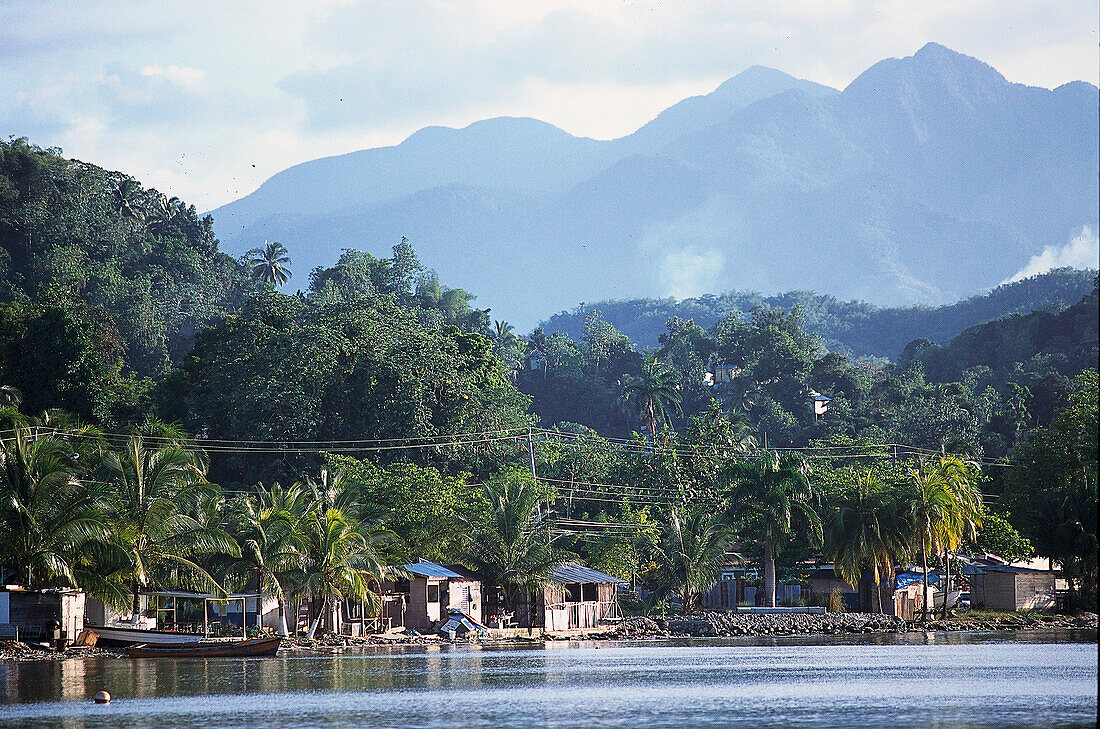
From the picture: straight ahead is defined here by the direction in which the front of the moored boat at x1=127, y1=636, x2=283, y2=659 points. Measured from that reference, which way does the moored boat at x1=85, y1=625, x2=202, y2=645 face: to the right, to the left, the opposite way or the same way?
the opposite way

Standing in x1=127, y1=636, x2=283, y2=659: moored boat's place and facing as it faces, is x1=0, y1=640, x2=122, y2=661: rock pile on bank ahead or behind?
behind

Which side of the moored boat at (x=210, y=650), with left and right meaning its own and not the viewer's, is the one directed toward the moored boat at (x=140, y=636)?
back

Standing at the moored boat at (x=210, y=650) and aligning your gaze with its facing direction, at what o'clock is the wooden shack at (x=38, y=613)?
The wooden shack is roughly at 6 o'clock from the moored boat.

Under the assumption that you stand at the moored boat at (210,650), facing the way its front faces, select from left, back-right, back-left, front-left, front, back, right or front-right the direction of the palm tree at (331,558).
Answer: front-left

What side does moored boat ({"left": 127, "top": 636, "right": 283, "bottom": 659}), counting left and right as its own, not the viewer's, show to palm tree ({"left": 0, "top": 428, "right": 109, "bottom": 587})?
back

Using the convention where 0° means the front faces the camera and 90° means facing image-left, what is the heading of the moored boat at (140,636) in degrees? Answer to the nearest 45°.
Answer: approximately 90°

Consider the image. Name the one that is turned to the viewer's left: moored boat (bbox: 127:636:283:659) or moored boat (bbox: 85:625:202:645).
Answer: moored boat (bbox: 85:625:202:645)

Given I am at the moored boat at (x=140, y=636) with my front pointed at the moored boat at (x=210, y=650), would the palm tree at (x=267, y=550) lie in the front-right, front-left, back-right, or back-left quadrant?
front-left

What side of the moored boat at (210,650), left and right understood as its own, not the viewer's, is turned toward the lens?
right

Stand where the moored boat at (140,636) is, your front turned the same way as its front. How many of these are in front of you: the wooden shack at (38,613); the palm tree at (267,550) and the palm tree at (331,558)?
1

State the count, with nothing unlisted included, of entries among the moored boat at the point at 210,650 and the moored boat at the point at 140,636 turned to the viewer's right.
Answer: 1
